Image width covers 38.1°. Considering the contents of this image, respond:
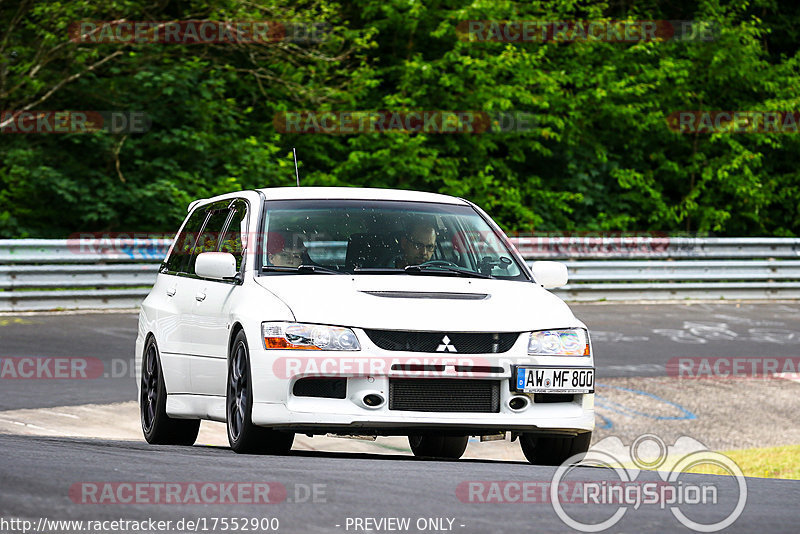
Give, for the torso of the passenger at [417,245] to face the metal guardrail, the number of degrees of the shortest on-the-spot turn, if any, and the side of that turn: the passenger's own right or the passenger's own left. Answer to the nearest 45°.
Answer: approximately 135° to the passenger's own left

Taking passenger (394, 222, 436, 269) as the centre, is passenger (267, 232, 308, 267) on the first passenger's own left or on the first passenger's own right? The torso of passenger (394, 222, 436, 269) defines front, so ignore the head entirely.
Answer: on the first passenger's own right

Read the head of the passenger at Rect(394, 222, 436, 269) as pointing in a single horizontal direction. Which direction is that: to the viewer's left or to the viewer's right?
to the viewer's right

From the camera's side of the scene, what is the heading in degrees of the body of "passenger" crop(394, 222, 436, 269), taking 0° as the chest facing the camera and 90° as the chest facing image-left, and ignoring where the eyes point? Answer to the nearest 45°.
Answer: approximately 315°
